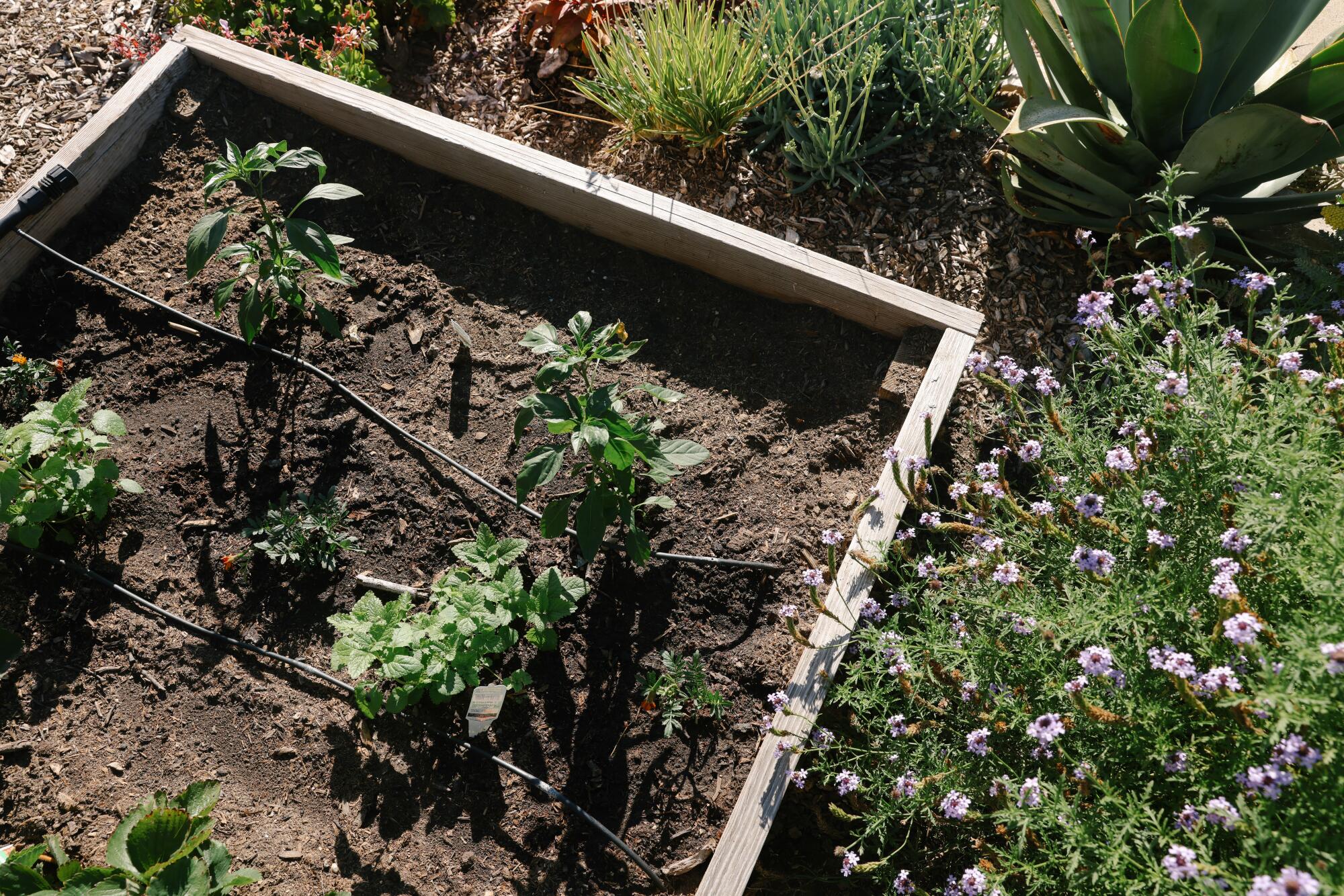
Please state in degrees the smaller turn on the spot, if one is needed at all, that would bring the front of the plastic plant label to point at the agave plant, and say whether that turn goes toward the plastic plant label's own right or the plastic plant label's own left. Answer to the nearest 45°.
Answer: approximately 135° to the plastic plant label's own left

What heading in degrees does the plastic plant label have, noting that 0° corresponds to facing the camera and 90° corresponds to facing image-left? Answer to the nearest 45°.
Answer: approximately 0°

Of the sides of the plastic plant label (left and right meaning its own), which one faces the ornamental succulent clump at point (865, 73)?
back

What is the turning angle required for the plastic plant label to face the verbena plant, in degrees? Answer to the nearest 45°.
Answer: approximately 90° to its left

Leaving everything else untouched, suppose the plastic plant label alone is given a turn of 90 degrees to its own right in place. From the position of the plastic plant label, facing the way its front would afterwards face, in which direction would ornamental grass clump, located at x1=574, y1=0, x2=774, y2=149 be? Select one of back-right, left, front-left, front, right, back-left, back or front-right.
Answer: right

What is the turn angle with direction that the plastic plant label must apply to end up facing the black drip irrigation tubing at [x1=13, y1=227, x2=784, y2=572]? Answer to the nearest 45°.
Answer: approximately 135° to its right

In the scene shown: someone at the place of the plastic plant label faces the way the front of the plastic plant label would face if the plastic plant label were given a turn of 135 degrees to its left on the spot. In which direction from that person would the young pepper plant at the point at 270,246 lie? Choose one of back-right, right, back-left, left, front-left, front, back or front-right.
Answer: left
